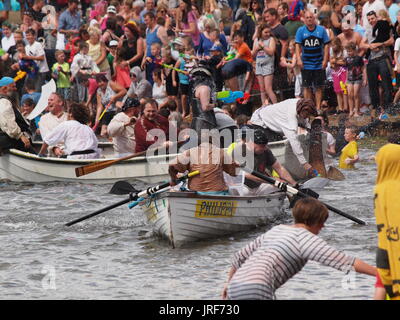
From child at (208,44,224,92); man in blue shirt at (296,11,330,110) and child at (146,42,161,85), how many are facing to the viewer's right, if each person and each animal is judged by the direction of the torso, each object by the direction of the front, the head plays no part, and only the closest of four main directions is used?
0

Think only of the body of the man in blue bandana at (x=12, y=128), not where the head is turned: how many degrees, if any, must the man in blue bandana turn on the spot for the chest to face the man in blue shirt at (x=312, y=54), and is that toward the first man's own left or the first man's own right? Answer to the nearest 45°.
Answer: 0° — they already face them

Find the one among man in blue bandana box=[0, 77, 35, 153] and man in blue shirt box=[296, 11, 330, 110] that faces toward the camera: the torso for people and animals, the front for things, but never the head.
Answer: the man in blue shirt

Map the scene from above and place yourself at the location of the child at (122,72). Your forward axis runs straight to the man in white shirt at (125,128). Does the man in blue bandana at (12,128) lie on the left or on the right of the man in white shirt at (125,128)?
right

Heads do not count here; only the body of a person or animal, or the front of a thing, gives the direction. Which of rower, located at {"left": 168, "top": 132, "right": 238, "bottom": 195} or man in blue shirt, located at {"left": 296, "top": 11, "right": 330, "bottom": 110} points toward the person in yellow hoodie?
the man in blue shirt

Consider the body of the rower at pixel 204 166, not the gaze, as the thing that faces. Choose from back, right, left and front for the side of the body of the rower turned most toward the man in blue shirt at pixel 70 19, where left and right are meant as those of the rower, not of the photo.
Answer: front

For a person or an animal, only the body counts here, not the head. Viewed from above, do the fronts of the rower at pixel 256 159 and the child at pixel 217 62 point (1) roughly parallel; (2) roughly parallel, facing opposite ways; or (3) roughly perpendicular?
roughly perpendicular

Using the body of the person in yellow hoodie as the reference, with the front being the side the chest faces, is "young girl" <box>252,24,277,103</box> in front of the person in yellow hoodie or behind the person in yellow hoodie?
in front

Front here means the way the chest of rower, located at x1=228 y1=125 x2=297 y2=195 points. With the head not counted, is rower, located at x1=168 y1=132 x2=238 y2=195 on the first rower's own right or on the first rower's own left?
on the first rower's own right

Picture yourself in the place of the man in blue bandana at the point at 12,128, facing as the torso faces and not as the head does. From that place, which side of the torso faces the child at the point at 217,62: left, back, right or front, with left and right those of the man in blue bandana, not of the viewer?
left

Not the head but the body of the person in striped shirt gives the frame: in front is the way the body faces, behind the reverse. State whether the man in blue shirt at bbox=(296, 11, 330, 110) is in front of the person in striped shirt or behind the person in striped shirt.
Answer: in front

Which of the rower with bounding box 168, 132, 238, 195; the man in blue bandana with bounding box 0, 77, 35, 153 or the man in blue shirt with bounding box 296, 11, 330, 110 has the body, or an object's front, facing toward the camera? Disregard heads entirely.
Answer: the man in blue shirt

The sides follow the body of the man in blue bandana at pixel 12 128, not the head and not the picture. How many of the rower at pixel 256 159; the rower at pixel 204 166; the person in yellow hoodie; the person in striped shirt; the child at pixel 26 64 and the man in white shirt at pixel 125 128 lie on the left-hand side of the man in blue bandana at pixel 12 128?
1
